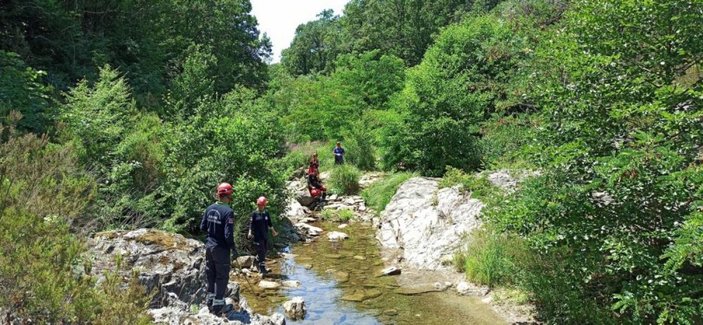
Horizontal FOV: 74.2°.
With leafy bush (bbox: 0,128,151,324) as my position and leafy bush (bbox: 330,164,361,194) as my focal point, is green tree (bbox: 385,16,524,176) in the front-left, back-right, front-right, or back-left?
front-right

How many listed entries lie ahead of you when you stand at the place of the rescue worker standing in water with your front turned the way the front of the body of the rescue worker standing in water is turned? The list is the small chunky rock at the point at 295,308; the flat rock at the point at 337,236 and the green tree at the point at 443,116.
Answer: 1

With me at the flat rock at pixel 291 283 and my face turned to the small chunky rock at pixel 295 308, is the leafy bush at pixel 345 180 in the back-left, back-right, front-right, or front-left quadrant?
back-left
